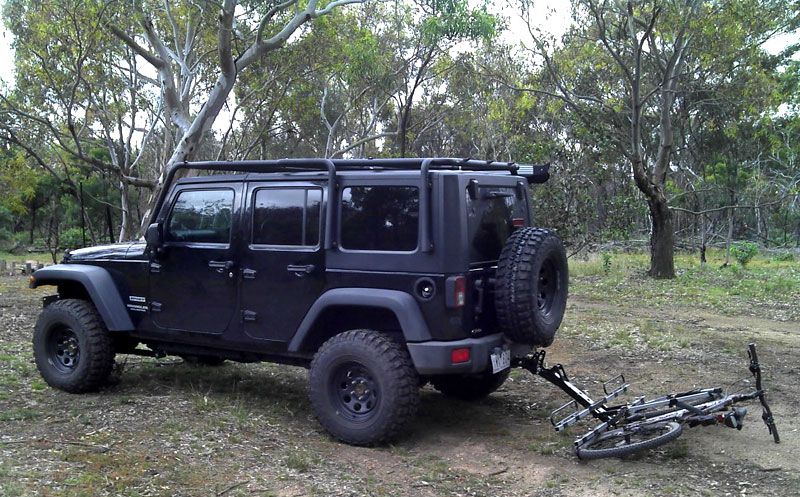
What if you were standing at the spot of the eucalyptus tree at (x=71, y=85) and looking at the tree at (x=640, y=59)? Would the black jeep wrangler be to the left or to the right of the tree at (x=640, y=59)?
right

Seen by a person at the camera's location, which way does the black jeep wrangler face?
facing away from the viewer and to the left of the viewer

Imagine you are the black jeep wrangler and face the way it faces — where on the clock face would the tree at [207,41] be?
The tree is roughly at 1 o'clock from the black jeep wrangler.

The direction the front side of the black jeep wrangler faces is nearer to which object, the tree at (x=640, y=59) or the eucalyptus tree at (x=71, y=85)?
the eucalyptus tree

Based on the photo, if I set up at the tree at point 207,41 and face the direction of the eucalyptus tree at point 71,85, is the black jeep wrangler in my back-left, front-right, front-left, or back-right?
back-left

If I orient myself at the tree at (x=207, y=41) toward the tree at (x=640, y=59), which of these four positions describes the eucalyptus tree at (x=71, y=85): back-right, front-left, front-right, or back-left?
back-left

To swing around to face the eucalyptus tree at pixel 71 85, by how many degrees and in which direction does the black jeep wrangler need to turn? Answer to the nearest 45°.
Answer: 0° — it already faces it

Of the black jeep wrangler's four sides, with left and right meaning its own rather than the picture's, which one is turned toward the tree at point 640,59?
right

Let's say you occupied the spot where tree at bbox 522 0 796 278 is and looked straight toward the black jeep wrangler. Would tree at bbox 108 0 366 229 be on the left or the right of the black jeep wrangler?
right
